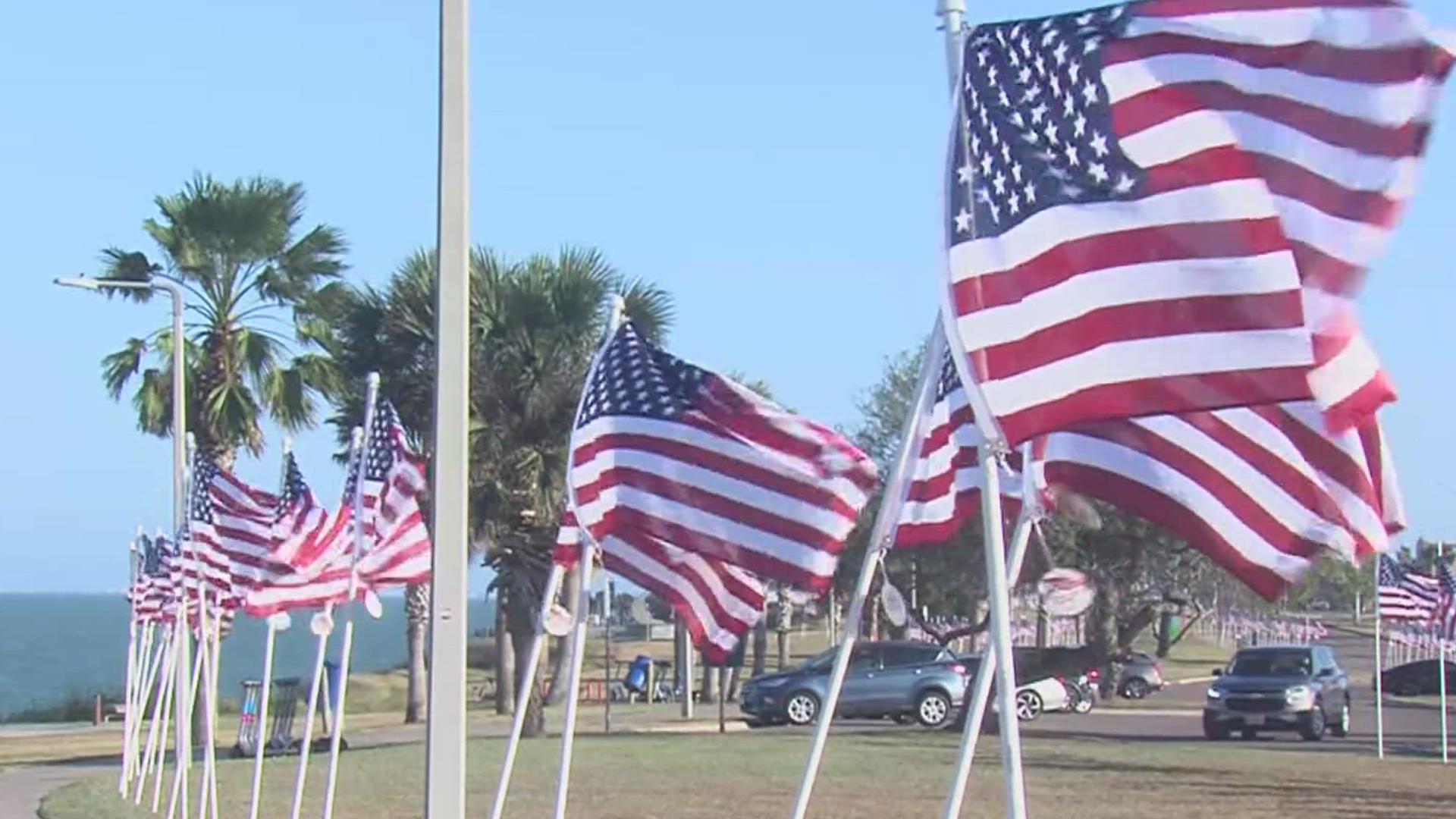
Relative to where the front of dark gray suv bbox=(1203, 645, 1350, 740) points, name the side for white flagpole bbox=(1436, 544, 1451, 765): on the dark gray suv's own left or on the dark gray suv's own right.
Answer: on the dark gray suv's own left

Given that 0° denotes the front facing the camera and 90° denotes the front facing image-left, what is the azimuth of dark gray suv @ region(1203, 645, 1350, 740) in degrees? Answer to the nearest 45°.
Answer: approximately 45°

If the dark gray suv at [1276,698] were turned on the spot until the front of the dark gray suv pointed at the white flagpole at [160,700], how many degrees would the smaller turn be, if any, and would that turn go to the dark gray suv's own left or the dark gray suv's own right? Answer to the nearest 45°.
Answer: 0° — it already faces it

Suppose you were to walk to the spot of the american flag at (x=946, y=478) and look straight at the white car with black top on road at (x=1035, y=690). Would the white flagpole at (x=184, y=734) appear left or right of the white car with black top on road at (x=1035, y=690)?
left

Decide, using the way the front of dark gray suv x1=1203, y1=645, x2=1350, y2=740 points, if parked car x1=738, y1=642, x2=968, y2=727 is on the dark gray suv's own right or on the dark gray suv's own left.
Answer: on the dark gray suv's own right

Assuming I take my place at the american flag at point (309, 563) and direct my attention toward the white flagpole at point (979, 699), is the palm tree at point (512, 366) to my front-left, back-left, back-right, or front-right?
back-left
